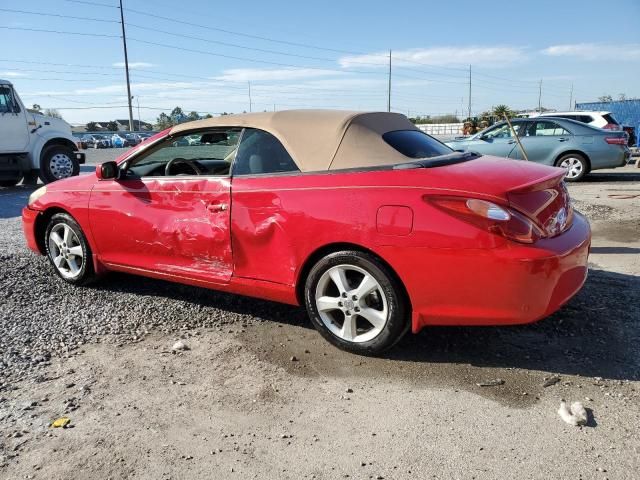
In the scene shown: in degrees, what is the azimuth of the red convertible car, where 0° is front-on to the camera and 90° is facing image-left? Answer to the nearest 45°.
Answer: approximately 135°

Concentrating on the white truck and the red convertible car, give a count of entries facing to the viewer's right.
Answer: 1

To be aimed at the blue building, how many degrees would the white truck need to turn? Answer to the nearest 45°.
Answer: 0° — it already faces it

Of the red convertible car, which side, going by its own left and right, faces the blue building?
right

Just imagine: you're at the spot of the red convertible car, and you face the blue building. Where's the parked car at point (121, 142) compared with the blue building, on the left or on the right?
left

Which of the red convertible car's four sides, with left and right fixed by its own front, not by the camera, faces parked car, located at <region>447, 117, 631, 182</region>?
right

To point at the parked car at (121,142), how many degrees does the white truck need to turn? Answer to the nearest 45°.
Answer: approximately 90° to its left

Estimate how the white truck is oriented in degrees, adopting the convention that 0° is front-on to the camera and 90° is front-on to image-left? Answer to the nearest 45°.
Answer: approximately 270°

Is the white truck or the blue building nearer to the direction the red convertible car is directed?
the white truck
